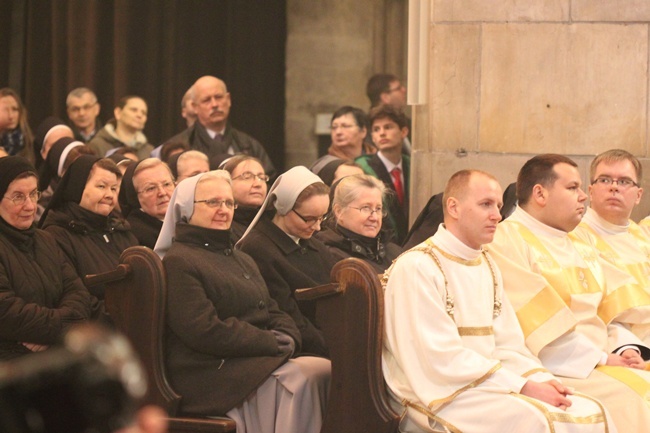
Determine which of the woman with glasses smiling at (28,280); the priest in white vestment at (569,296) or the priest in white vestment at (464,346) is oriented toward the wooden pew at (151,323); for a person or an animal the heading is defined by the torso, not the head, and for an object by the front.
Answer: the woman with glasses smiling

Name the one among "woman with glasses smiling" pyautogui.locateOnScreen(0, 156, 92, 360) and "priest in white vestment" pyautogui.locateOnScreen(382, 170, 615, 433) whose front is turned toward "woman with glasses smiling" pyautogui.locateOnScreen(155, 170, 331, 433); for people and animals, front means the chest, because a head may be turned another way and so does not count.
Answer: "woman with glasses smiling" pyautogui.locateOnScreen(0, 156, 92, 360)

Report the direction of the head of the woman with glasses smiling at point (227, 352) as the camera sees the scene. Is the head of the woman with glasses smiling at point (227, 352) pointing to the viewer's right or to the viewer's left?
to the viewer's right

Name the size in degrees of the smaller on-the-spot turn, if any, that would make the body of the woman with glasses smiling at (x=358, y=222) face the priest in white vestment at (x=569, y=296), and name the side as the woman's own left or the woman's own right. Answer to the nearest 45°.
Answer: approximately 45° to the woman's own left

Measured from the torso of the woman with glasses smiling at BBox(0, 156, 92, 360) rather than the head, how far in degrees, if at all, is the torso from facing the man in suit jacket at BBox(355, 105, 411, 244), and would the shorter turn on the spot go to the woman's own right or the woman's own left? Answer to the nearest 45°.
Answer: approximately 90° to the woman's own left

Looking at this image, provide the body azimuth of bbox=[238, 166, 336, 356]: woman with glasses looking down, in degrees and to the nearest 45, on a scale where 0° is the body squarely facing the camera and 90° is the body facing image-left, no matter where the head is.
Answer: approximately 315°

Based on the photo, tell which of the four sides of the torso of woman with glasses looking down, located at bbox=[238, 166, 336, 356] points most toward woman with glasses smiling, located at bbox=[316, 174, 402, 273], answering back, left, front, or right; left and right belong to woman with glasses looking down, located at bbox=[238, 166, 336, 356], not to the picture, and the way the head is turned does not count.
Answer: left
